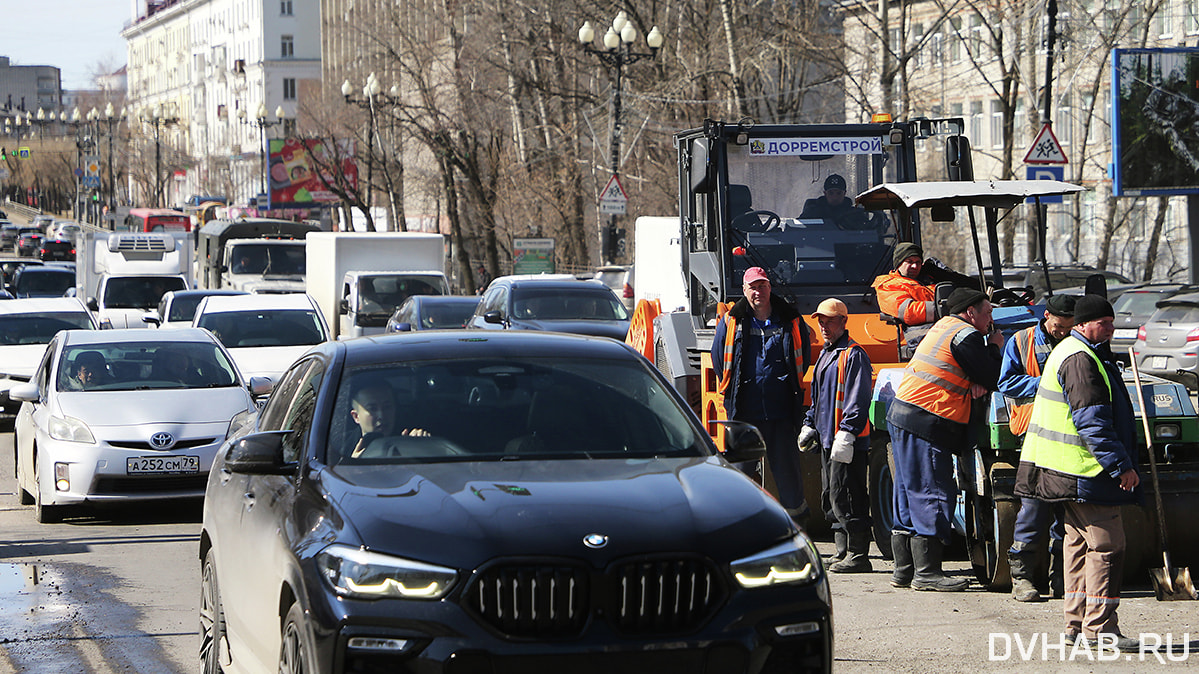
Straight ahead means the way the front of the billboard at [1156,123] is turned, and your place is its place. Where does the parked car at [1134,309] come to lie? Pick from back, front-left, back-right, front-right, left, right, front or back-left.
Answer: front

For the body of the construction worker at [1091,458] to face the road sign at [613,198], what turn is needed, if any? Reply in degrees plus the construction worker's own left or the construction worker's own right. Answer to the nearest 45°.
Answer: approximately 90° to the construction worker's own left

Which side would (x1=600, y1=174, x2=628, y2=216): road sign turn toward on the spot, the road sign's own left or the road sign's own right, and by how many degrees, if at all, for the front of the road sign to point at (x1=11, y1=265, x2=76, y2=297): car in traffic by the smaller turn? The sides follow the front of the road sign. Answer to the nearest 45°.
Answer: approximately 135° to the road sign's own right

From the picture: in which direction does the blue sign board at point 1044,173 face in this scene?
toward the camera

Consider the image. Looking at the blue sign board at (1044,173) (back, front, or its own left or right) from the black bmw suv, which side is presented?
front

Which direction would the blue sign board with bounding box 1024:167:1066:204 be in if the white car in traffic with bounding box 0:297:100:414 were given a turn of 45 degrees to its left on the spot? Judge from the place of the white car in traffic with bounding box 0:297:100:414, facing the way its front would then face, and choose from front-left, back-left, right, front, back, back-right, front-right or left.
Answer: front-left

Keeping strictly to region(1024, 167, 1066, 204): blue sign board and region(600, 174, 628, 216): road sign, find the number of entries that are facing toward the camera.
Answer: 2

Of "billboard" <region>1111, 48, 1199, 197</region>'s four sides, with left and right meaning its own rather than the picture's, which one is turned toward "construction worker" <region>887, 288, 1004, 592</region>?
front

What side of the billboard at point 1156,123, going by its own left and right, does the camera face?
front

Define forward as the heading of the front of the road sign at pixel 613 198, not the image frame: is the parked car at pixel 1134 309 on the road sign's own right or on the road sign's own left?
on the road sign's own left

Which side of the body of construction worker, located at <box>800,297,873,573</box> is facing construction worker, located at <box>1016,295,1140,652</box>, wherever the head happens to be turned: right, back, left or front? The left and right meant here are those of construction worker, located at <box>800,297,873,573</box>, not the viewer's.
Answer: left

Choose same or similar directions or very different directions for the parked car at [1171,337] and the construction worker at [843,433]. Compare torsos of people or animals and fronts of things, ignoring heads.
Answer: very different directions

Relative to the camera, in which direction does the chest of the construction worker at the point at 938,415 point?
to the viewer's right

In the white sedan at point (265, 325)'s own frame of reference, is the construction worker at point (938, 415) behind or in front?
in front
